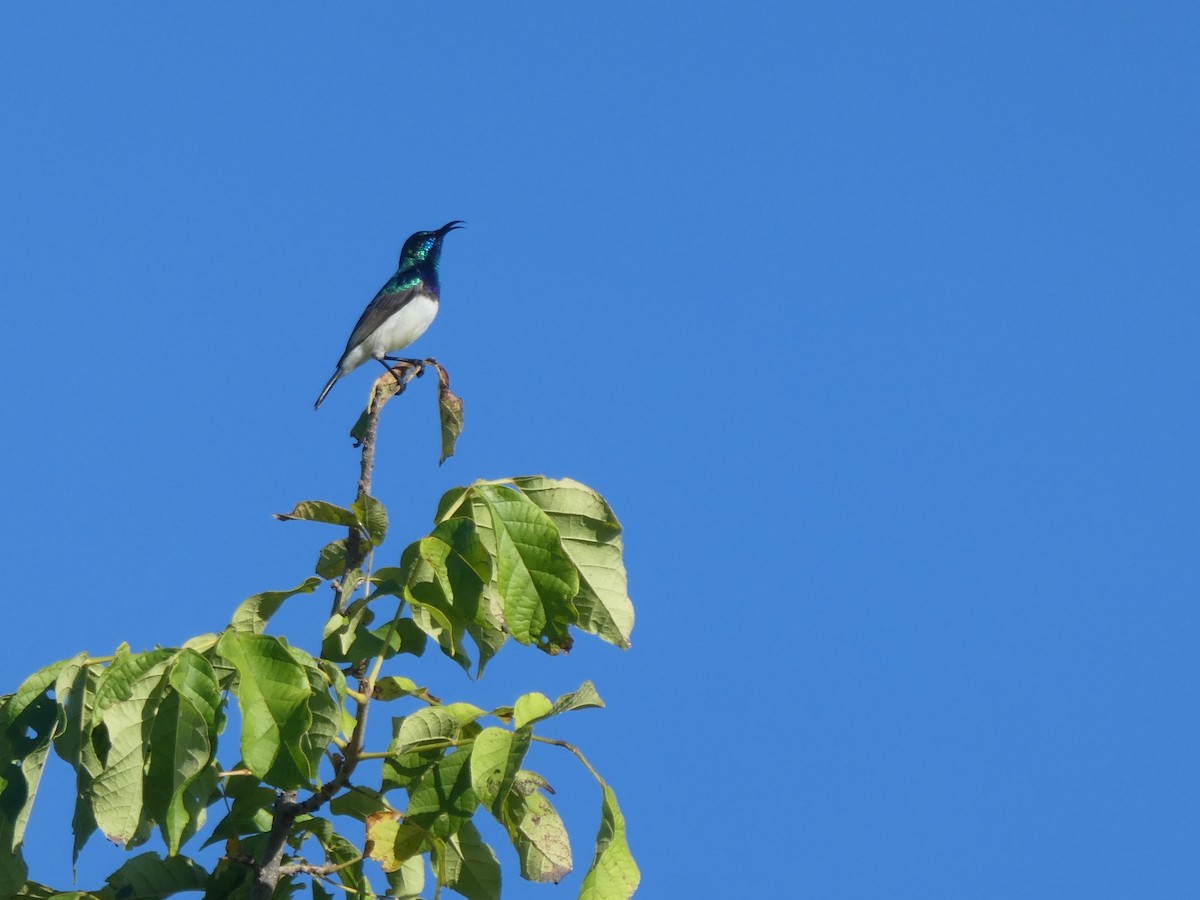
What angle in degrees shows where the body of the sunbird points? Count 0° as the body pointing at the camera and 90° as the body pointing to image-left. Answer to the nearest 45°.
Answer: approximately 270°
